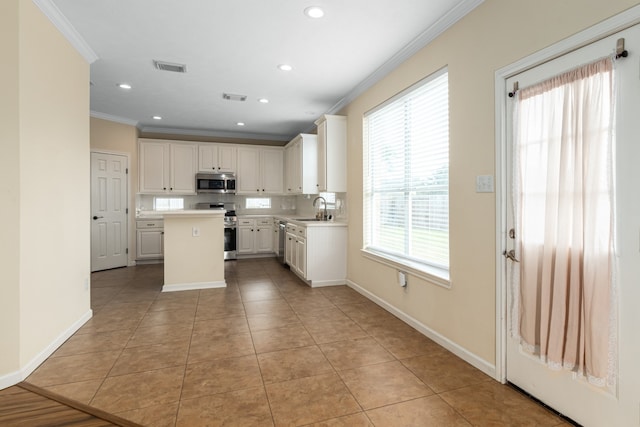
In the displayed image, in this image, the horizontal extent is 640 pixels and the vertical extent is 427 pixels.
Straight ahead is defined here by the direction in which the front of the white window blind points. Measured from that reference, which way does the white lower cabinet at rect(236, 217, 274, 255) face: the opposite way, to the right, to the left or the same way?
to the left

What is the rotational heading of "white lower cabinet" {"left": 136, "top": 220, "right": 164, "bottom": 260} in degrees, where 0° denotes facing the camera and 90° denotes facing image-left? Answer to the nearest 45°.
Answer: approximately 0°

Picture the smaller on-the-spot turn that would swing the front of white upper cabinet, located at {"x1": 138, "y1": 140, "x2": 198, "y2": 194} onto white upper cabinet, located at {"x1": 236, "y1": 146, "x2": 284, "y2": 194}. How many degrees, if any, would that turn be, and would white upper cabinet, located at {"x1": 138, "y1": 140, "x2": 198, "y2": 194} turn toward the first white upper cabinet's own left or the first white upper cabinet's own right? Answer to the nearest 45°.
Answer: approximately 90° to the first white upper cabinet's own left

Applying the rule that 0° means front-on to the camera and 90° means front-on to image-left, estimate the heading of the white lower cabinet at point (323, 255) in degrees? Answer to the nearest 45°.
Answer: approximately 90°

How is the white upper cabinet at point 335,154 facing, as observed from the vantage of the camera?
facing to the left of the viewer

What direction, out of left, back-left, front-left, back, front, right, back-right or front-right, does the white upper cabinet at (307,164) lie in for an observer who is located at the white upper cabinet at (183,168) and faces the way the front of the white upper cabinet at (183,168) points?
front-left

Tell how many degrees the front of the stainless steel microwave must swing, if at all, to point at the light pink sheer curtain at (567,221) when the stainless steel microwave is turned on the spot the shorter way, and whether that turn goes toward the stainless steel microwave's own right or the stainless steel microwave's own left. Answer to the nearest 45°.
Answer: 0° — it already faces it

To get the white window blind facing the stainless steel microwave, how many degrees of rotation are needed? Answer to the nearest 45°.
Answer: approximately 90° to its right

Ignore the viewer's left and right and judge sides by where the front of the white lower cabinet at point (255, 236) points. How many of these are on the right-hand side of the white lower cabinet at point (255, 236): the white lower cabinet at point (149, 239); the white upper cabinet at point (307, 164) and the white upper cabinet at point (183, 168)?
2

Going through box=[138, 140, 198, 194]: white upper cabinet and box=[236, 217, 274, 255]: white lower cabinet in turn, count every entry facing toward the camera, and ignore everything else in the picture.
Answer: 2

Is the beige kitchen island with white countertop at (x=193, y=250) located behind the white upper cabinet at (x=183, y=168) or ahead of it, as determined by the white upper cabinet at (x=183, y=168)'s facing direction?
ahead

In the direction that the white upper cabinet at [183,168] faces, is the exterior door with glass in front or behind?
in front

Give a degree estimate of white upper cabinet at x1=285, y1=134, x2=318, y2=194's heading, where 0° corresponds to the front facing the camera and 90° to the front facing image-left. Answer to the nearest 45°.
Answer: approximately 90°
